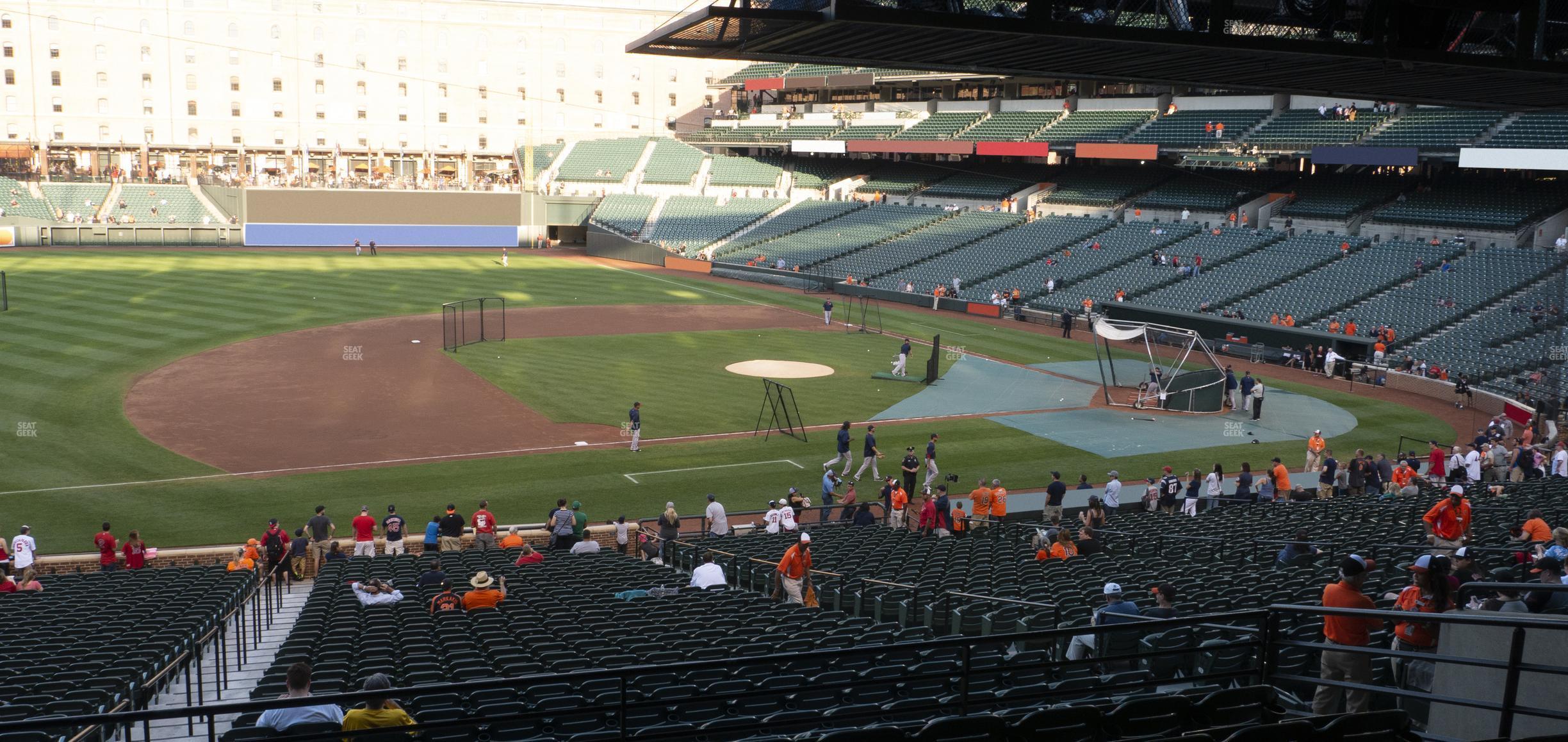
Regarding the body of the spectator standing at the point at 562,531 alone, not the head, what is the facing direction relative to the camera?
away from the camera

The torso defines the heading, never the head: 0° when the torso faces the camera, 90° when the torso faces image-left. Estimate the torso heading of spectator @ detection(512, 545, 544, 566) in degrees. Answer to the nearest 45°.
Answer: approximately 180°

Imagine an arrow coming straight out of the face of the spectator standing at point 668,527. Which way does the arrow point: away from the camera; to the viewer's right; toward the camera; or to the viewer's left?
away from the camera

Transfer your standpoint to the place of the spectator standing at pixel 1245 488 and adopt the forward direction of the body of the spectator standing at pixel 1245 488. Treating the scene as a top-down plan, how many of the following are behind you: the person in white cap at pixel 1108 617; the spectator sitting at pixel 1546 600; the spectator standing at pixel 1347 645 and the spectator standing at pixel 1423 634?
4

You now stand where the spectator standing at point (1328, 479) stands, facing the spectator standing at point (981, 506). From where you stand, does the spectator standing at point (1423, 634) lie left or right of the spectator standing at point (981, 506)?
left

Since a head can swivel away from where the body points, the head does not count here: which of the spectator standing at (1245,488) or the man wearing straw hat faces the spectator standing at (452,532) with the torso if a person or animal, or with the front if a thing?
the man wearing straw hat

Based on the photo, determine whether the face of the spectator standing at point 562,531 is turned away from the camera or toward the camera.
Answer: away from the camera

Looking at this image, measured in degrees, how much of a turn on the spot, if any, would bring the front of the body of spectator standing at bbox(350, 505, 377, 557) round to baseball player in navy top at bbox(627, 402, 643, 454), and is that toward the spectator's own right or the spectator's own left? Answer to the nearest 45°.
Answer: approximately 45° to the spectator's own right

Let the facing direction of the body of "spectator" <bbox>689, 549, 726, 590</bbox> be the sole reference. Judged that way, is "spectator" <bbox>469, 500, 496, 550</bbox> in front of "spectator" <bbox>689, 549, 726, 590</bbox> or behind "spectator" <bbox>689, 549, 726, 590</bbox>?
in front

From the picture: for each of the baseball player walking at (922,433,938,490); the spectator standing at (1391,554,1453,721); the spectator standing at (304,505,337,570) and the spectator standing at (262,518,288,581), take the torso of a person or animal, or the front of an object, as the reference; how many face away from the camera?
2

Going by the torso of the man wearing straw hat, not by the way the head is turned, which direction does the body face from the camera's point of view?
away from the camera

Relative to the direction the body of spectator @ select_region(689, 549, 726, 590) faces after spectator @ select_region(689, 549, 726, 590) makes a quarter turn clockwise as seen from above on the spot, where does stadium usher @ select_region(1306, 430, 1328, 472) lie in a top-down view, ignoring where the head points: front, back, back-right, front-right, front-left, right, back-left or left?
front-left
